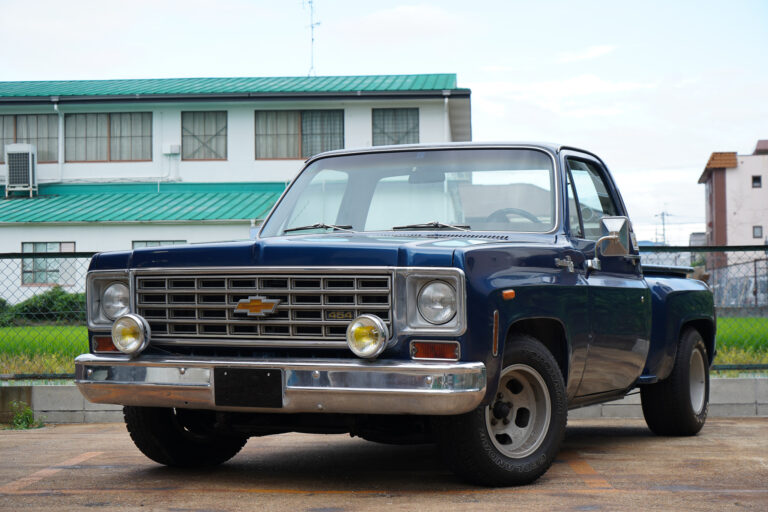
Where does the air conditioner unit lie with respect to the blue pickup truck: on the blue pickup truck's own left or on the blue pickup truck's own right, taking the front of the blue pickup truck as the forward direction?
on the blue pickup truck's own right

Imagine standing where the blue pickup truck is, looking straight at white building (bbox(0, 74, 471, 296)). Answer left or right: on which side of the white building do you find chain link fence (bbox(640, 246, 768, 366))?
right

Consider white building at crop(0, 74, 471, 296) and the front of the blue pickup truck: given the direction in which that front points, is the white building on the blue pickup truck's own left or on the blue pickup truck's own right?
on the blue pickup truck's own right

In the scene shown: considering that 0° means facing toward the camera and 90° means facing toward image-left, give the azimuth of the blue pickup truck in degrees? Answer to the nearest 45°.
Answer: approximately 45°

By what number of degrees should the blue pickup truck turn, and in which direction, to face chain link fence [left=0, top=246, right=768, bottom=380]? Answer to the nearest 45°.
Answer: approximately 90° to its right

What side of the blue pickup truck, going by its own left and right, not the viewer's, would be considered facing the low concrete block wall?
back

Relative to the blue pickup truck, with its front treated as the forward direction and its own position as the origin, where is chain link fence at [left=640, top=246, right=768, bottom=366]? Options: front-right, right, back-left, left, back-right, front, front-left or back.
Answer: back
